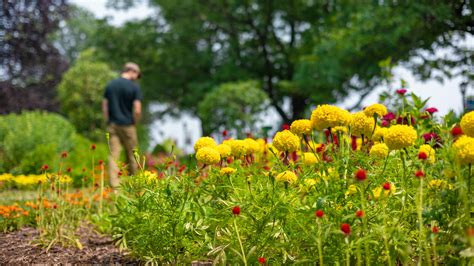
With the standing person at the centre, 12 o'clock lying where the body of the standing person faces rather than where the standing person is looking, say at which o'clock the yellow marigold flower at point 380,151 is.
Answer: The yellow marigold flower is roughly at 4 o'clock from the standing person.

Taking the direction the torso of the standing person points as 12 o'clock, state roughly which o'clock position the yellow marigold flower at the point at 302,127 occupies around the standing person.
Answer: The yellow marigold flower is roughly at 4 o'clock from the standing person.

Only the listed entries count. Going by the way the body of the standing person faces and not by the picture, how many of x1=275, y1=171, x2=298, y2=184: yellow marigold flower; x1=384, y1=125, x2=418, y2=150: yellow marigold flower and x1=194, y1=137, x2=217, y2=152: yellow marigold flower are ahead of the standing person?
0

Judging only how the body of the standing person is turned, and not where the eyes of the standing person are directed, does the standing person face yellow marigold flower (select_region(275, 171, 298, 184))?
no

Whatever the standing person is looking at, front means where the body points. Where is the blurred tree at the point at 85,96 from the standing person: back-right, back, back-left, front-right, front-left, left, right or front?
front-left

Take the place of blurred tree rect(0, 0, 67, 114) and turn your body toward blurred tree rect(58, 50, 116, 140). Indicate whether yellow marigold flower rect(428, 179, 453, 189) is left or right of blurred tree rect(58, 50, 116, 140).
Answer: right

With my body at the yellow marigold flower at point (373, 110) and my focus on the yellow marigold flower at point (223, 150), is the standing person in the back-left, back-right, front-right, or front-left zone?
front-right

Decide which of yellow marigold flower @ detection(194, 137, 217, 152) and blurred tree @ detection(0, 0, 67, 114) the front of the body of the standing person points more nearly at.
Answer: the blurred tree

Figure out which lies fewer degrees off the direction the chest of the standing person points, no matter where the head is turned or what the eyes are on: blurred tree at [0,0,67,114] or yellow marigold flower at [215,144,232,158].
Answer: the blurred tree

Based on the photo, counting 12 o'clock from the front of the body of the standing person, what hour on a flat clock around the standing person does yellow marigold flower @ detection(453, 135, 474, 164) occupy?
The yellow marigold flower is roughly at 4 o'clock from the standing person.

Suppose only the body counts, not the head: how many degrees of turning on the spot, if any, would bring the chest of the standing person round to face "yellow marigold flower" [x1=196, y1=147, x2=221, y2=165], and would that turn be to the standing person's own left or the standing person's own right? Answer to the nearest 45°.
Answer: approximately 135° to the standing person's own right

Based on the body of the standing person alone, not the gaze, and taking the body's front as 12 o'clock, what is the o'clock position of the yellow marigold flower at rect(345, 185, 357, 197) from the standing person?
The yellow marigold flower is roughly at 4 o'clock from the standing person.

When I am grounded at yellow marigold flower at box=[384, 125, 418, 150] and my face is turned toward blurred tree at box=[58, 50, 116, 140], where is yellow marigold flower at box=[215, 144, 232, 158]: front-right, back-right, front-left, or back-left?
front-left

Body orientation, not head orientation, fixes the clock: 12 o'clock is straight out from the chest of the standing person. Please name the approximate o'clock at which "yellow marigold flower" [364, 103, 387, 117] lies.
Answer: The yellow marigold flower is roughly at 4 o'clock from the standing person.

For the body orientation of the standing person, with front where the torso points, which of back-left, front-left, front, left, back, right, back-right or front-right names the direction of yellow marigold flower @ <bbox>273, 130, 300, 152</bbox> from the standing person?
back-right

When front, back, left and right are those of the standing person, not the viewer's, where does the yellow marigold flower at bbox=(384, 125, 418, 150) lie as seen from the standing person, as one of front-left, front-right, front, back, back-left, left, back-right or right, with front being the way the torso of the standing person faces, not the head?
back-right

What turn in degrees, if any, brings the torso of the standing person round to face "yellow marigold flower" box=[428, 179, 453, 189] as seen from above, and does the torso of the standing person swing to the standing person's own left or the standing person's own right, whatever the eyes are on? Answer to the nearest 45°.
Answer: approximately 135° to the standing person's own right

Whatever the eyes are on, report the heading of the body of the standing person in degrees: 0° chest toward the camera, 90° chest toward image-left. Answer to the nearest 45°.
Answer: approximately 225°
